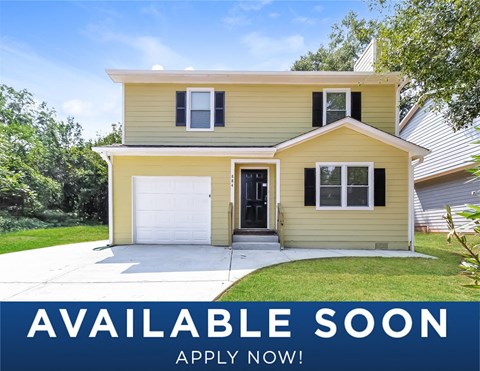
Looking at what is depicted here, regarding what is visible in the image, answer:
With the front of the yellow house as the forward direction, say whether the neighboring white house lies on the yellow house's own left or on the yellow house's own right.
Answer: on the yellow house's own left

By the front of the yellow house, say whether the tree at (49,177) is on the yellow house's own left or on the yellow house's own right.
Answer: on the yellow house's own right

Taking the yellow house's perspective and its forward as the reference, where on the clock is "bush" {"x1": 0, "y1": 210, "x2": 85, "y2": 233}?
The bush is roughly at 4 o'clock from the yellow house.

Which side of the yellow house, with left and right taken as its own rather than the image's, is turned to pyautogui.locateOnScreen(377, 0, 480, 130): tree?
left

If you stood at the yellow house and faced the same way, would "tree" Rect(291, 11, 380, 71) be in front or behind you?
behind

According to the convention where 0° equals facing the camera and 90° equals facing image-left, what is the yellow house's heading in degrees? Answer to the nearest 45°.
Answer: approximately 0°
